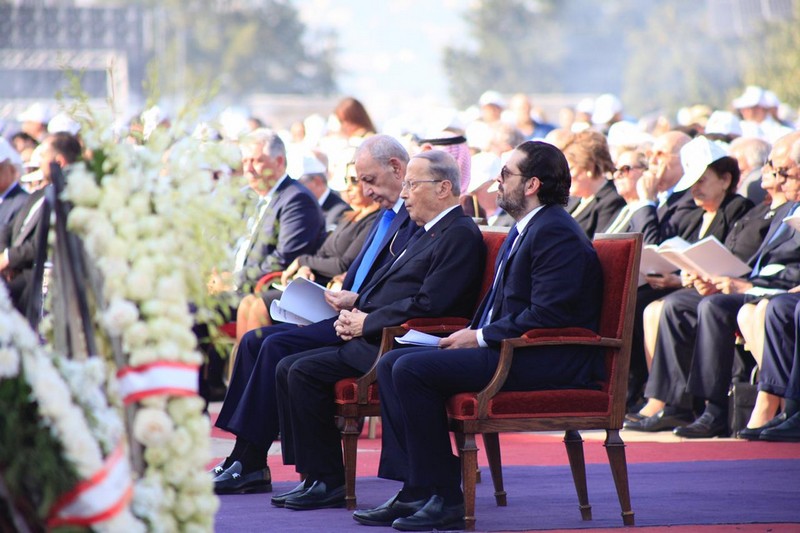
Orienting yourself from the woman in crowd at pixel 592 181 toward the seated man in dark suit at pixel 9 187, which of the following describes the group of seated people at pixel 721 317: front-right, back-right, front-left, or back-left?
back-left

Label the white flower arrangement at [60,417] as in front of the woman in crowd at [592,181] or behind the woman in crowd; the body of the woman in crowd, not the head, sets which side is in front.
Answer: in front

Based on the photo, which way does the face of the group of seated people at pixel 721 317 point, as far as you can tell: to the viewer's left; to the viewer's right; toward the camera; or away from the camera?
to the viewer's left

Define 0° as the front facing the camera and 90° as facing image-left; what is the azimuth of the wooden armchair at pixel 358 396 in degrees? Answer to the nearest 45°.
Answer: approximately 90°

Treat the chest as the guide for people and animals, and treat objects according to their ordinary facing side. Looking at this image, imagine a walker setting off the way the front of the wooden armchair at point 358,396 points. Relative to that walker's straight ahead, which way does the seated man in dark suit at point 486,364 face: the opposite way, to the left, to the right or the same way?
the same way

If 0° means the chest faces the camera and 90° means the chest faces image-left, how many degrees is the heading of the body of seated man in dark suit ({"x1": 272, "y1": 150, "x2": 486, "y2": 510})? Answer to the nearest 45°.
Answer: approximately 90°

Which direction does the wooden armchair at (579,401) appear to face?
to the viewer's left

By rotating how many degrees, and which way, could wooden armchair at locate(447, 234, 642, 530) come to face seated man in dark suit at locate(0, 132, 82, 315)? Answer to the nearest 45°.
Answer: approximately 45° to its right

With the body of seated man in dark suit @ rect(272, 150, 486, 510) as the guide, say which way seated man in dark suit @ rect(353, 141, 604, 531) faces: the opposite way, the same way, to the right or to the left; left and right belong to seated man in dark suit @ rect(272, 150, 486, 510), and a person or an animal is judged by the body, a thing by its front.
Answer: the same way

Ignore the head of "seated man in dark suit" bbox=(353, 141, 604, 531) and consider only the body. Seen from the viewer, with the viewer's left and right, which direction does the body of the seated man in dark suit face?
facing to the left of the viewer

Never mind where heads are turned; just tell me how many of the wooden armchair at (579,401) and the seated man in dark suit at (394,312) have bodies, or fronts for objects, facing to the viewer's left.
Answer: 2

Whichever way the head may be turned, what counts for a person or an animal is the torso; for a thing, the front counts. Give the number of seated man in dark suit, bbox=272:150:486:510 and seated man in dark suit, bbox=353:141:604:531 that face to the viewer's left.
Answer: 2

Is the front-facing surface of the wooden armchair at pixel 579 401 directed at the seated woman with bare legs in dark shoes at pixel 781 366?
no

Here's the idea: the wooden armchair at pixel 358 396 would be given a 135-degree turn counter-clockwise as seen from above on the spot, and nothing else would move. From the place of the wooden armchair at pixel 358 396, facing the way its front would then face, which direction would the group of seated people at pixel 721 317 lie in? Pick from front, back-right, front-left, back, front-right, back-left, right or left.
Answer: left
